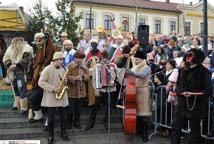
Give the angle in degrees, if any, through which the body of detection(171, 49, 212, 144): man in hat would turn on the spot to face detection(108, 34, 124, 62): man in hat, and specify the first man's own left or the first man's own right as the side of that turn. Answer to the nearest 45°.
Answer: approximately 90° to the first man's own right

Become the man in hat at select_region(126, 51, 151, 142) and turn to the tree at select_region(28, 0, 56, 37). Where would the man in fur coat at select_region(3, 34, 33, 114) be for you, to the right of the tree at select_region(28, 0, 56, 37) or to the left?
left

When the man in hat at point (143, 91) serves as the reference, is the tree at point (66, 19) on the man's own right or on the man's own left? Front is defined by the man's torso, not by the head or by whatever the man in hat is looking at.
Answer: on the man's own right

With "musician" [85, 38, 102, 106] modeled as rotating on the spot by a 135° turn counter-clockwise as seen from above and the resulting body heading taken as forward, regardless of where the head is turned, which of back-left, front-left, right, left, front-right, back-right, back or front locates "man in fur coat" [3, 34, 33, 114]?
back-left

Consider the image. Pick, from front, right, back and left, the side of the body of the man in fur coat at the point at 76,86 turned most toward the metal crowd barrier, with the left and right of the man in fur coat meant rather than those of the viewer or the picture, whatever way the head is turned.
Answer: left
